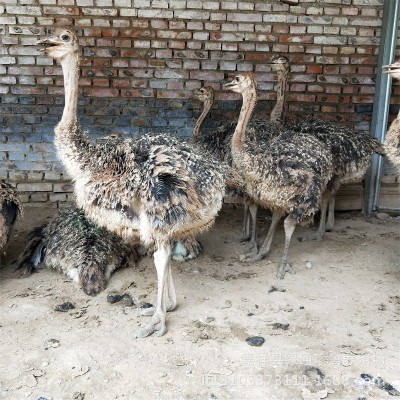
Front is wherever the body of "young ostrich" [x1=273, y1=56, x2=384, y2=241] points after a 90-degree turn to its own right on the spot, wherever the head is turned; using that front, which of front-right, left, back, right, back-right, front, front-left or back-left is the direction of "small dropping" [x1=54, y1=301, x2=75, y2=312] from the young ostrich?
back-left

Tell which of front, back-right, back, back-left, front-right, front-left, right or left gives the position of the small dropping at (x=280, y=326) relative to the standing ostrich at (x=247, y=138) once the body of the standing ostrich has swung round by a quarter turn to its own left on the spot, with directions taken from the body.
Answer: front

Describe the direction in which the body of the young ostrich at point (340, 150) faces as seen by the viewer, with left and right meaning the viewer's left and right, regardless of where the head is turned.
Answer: facing to the left of the viewer

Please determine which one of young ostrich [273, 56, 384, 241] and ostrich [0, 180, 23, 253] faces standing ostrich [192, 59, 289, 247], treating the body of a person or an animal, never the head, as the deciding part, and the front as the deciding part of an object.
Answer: the young ostrich

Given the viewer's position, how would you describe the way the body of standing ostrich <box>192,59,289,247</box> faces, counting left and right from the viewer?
facing to the left of the viewer

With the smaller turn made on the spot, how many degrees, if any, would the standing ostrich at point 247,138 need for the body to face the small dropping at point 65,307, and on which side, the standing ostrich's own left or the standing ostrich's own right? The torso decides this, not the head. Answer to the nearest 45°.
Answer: approximately 45° to the standing ostrich's own left
